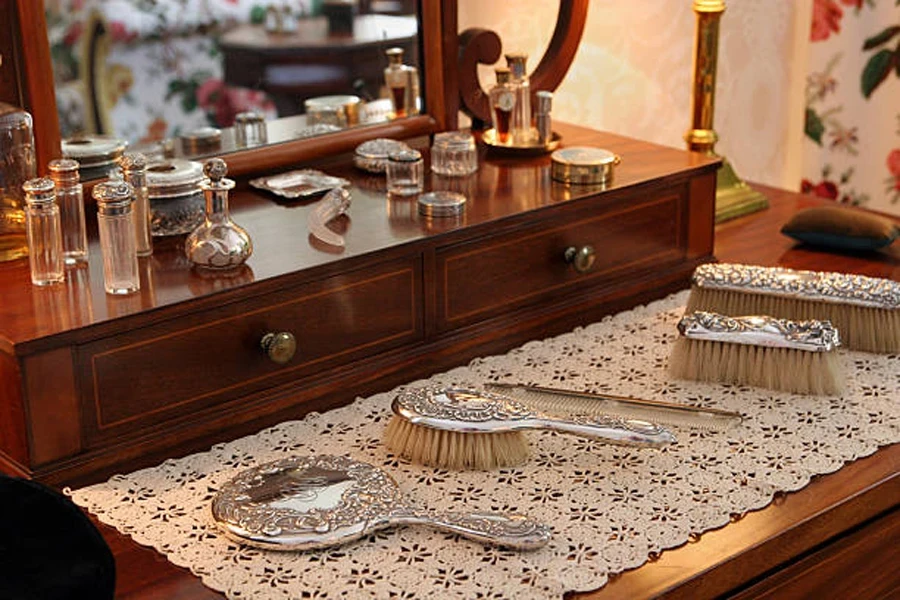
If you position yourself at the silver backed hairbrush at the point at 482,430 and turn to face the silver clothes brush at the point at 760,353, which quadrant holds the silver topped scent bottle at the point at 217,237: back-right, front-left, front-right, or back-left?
back-left

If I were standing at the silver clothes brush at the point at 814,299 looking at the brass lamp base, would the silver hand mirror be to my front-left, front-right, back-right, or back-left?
back-left

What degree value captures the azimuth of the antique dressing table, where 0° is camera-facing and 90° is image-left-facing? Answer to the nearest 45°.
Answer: approximately 315°
